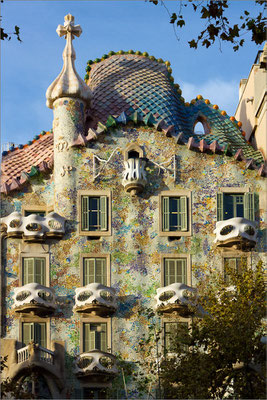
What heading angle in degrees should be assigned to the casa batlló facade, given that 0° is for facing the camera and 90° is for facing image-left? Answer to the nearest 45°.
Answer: approximately 0°

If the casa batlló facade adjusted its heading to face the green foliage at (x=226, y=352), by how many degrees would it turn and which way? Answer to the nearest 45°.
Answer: approximately 45° to its left
